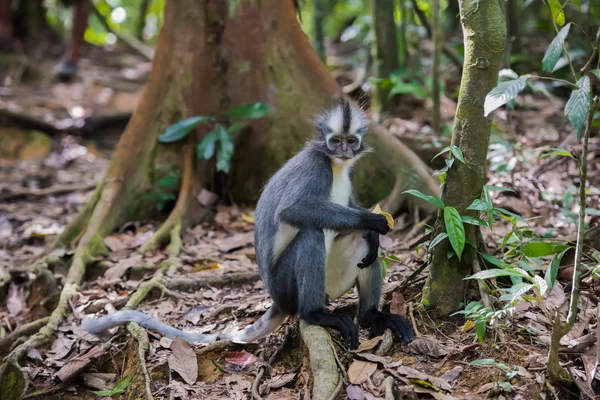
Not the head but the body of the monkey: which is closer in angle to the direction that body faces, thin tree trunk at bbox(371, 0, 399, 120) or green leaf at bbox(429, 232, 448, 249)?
the green leaf

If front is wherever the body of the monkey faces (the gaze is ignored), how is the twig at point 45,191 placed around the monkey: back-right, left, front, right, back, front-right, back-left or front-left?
back

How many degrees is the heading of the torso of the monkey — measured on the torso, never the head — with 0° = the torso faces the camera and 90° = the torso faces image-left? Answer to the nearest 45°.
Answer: approximately 315°

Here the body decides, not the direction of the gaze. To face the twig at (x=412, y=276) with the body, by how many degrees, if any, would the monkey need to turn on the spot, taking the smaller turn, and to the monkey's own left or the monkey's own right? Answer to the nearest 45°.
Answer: approximately 45° to the monkey's own left

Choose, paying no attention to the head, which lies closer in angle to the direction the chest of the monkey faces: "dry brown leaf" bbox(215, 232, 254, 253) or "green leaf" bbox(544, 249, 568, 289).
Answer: the green leaf

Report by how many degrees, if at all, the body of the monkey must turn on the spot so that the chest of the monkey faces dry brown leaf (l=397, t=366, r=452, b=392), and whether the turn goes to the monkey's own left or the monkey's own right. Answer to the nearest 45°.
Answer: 0° — it already faces it
